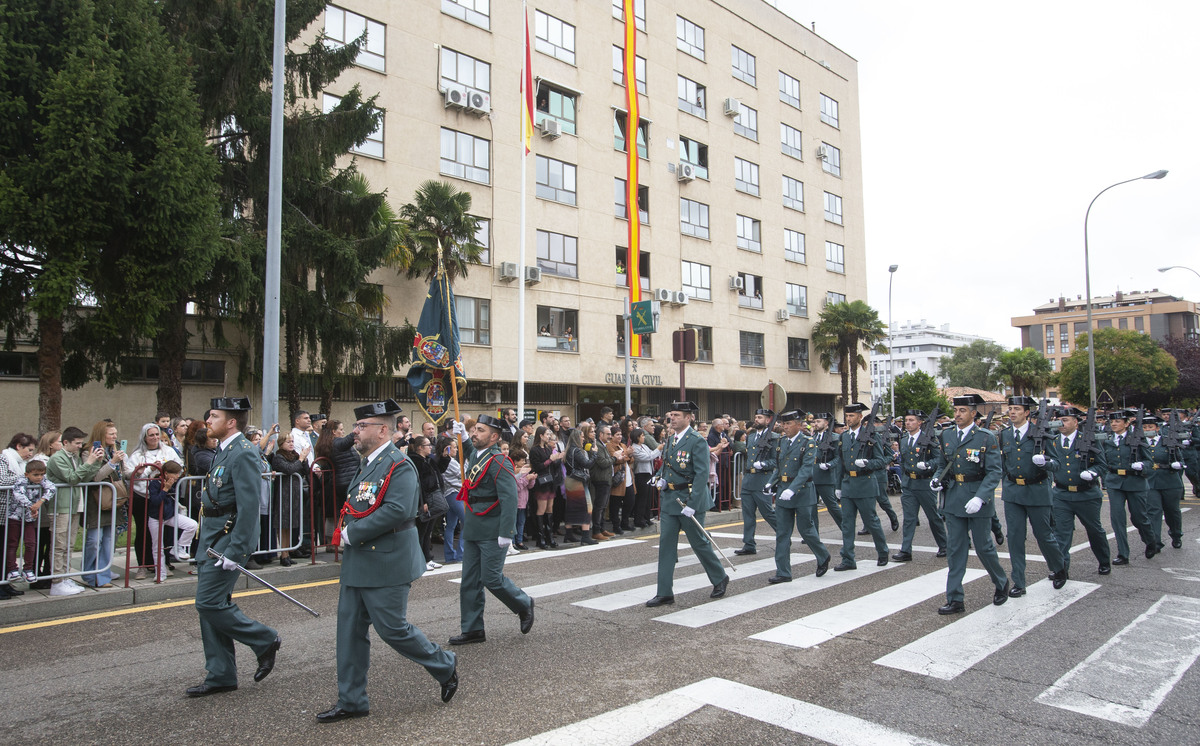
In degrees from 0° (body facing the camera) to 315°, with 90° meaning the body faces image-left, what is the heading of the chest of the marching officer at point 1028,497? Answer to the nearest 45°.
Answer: approximately 45°

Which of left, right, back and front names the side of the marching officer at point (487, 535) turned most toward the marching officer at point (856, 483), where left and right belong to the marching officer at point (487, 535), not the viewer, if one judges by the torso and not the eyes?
back

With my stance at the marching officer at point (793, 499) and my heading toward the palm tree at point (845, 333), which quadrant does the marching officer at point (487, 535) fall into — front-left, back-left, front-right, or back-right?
back-left

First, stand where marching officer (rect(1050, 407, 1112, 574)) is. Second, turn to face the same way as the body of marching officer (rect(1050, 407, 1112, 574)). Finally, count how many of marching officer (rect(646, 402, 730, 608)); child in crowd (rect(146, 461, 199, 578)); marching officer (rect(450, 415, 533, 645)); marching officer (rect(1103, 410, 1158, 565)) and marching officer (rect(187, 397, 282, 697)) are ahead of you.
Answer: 4

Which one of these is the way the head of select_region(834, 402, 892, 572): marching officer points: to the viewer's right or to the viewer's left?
to the viewer's left

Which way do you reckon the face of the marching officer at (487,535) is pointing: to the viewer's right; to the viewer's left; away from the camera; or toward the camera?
to the viewer's left

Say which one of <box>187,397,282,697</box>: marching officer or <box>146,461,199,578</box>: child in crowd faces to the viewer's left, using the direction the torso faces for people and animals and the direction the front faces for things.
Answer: the marching officer
